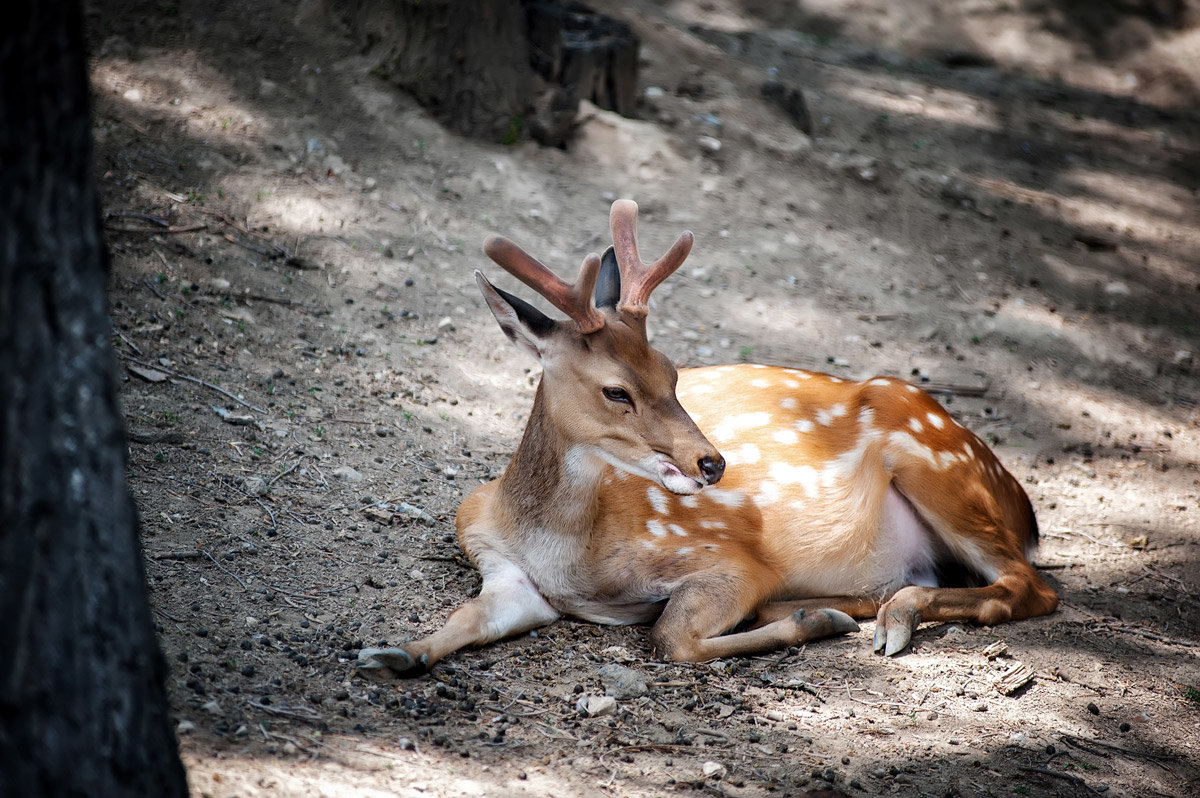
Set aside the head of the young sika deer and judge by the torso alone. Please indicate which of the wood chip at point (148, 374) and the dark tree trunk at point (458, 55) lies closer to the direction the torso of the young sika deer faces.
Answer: the wood chip

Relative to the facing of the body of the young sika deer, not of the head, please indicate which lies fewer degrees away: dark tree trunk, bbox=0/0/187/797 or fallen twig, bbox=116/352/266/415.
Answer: the dark tree trunk

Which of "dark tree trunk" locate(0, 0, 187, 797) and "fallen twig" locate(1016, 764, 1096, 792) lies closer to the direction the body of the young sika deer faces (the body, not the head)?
the dark tree trunk

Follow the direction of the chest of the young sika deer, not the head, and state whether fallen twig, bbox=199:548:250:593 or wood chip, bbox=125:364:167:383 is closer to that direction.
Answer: the fallen twig

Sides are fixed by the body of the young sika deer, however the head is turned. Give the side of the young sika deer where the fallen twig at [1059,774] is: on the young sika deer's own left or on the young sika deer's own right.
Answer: on the young sika deer's own left

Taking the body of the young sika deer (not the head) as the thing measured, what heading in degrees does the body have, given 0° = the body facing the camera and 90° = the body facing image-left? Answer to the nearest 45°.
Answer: approximately 45°

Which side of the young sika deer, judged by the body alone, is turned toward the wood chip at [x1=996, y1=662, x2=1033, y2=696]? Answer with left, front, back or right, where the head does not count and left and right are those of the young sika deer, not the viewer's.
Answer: left

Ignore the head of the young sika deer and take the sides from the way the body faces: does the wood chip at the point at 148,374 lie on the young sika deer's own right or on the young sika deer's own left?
on the young sika deer's own right
